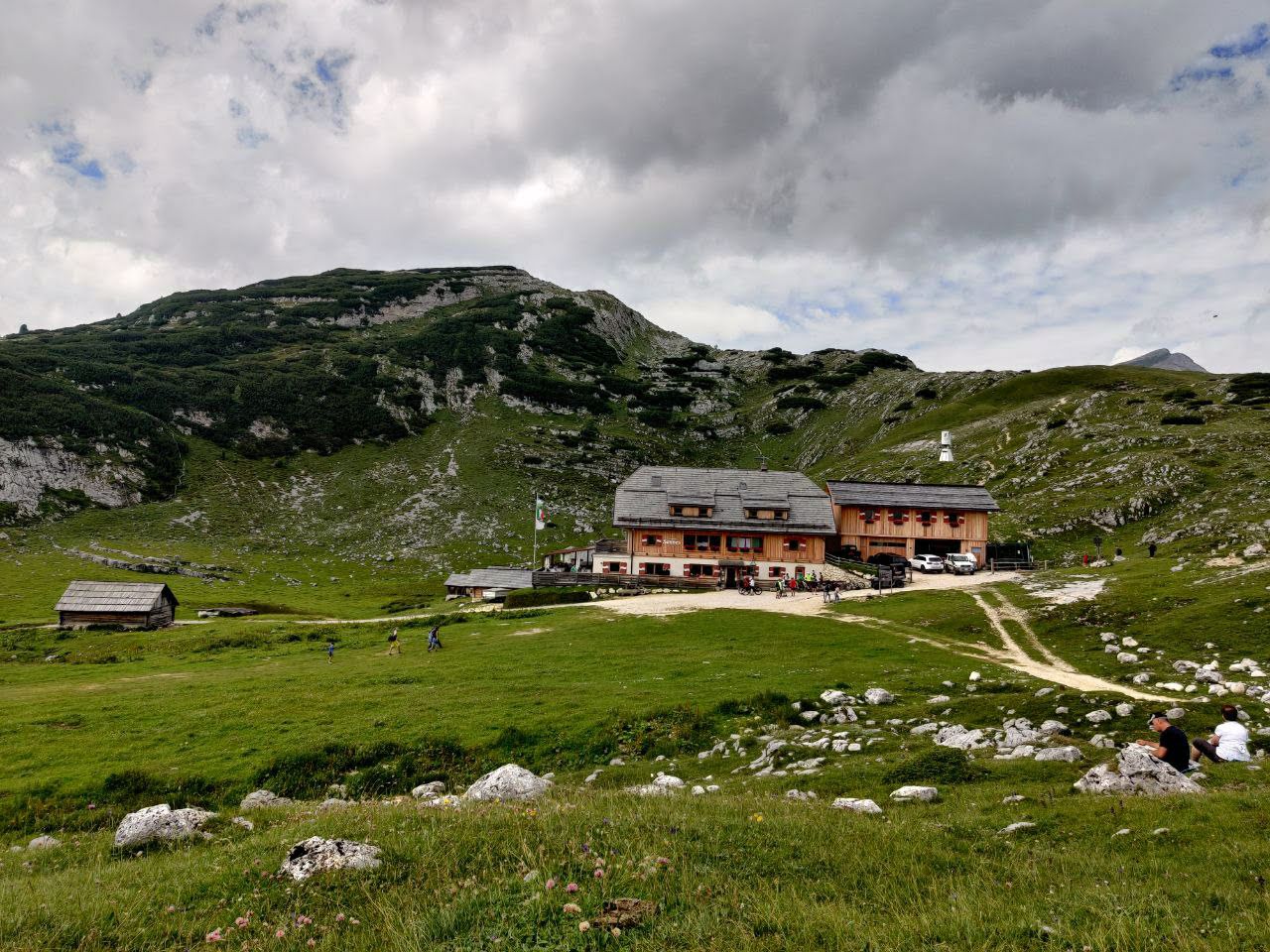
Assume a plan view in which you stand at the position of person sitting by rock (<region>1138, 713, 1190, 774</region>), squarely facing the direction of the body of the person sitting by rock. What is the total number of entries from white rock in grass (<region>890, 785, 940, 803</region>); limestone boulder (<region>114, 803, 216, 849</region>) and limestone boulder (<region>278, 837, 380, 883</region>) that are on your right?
0

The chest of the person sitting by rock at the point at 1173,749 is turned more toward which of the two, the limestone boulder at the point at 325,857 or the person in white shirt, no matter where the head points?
the limestone boulder

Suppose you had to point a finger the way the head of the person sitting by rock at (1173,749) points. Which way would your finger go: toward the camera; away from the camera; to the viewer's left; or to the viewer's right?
to the viewer's left

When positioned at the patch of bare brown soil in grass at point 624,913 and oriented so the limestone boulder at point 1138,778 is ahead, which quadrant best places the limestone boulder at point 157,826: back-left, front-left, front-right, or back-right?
back-left

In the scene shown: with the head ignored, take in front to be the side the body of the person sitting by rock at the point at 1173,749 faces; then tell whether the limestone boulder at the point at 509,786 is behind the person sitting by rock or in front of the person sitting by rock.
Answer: in front

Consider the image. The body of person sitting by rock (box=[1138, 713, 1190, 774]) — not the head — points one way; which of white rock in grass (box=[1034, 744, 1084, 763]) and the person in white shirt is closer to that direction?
the white rock in grass

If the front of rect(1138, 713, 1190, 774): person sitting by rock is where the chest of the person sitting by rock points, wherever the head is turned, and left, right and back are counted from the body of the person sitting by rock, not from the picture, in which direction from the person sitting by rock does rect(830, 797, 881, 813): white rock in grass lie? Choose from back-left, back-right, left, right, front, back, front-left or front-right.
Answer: front-left

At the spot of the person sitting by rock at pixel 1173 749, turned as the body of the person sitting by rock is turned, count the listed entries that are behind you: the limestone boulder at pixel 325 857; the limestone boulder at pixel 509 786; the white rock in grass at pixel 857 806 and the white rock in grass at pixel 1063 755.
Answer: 0

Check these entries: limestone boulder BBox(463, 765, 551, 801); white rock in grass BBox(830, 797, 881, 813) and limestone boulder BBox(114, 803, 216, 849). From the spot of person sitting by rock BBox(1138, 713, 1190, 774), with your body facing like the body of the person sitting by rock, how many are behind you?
0

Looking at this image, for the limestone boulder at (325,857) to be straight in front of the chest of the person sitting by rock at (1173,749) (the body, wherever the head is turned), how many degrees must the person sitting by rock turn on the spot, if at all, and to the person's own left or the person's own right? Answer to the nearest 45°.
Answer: approximately 45° to the person's own left

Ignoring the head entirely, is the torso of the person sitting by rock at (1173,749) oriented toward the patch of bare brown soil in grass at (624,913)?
no

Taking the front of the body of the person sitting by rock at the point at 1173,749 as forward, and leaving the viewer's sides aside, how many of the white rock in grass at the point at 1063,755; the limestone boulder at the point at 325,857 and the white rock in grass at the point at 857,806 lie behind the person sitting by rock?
0

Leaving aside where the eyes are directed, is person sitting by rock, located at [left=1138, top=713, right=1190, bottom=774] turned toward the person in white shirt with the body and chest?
no

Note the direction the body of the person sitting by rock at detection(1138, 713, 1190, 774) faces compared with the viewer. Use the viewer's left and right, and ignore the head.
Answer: facing to the left of the viewer

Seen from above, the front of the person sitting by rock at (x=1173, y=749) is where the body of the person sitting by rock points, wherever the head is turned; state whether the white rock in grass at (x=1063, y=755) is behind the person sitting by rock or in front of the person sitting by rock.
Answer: in front

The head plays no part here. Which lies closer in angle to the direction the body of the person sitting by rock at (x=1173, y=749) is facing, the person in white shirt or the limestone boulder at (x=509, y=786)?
the limestone boulder
